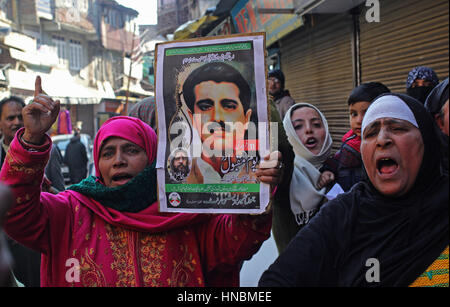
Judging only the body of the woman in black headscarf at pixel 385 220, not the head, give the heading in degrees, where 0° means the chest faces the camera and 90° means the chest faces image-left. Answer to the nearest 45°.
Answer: approximately 45°

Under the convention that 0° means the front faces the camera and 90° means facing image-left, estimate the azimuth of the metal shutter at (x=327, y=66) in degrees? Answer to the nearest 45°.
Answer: approximately 45°

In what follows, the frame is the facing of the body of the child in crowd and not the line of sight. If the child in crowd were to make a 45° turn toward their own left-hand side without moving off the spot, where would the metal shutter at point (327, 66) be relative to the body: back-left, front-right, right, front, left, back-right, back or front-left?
back

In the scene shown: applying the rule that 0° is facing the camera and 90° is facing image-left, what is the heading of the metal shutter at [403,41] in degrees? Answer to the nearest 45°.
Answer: approximately 45°

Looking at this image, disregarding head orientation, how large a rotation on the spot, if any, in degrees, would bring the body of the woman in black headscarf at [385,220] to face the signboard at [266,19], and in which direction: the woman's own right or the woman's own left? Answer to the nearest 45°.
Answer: approximately 135° to the woman's own right

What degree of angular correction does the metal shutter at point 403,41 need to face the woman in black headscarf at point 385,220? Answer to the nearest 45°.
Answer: approximately 45° to its left

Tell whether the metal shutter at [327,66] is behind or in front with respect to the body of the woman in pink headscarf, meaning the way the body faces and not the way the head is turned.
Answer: behind

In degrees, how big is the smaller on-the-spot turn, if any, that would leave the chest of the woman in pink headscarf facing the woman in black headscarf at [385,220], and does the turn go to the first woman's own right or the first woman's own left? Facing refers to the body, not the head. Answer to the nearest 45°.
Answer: approximately 45° to the first woman's own left

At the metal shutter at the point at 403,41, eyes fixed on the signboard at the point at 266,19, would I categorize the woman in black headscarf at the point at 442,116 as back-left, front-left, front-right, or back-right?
back-left
